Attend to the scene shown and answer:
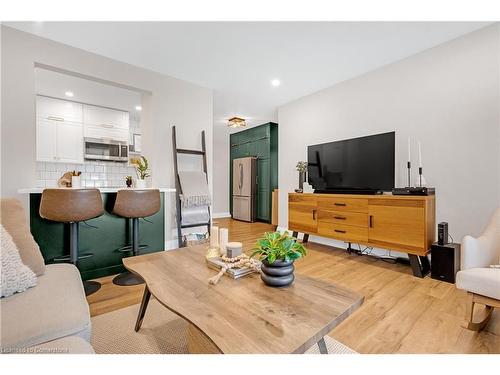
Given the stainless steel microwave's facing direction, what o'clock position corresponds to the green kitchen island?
The green kitchen island is roughly at 12 o'clock from the stainless steel microwave.

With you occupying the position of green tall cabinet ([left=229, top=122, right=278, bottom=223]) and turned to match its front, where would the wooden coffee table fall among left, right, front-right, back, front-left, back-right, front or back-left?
front-left

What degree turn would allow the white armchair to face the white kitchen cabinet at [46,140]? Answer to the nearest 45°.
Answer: approximately 45° to its right

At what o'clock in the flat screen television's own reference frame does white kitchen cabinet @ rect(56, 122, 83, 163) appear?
The white kitchen cabinet is roughly at 1 o'clock from the flat screen television.

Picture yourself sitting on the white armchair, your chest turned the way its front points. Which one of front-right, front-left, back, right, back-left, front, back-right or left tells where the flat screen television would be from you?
right

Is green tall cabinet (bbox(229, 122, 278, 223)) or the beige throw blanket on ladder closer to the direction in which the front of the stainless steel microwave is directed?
the beige throw blanket on ladder

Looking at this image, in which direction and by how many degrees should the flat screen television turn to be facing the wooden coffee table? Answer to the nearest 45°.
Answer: approximately 45° to its left

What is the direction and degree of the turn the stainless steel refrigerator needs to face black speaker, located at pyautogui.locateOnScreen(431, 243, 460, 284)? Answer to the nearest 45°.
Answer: approximately 90° to its left

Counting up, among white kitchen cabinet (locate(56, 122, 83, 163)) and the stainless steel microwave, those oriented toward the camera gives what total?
2
